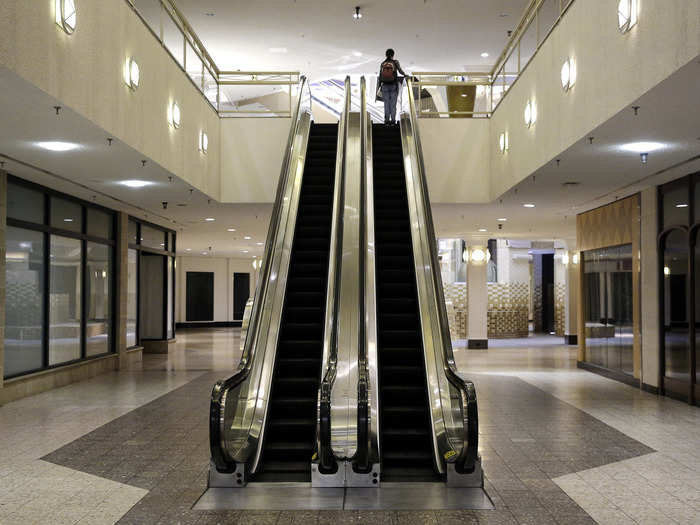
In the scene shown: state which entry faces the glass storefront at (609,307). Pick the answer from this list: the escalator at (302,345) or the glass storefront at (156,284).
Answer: the glass storefront at (156,284)

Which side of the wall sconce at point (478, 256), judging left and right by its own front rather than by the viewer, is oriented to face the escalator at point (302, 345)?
front

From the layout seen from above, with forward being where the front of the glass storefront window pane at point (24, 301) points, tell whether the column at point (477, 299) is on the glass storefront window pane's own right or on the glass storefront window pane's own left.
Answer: on the glass storefront window pane's own left

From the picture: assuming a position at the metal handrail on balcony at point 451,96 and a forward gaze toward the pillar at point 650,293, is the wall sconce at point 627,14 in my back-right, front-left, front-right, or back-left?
front-right

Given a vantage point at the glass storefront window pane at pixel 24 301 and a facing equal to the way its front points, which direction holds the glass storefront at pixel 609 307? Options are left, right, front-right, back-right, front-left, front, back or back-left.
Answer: front-left

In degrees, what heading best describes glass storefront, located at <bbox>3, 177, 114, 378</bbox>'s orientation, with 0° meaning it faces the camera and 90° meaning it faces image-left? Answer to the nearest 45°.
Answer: approximately 315°

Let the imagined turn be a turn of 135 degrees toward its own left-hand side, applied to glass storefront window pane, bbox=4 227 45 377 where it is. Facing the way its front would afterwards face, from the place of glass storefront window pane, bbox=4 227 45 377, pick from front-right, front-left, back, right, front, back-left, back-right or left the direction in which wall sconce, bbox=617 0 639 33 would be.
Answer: back-right

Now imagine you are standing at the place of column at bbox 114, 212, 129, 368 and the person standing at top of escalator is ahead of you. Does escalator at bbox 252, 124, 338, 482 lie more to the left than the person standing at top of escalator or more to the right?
right

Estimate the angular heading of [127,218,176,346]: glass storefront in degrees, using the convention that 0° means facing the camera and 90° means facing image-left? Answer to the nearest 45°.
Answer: approximately 315°

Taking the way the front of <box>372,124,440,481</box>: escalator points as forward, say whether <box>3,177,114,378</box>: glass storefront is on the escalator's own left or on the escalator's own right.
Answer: on the escalator's own right

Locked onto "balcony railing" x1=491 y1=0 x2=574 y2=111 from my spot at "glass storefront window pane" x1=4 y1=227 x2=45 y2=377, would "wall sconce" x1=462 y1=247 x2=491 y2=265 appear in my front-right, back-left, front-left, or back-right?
front-left

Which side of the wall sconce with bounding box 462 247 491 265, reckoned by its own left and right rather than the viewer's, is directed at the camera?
front

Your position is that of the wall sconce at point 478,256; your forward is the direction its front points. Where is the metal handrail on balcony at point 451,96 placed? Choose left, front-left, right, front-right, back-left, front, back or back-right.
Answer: front

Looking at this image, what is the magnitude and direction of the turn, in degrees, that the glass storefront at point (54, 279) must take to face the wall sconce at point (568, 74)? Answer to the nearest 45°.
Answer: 0° — it already faces it

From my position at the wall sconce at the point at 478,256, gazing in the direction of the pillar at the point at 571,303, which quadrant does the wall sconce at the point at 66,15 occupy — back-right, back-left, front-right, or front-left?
back-right

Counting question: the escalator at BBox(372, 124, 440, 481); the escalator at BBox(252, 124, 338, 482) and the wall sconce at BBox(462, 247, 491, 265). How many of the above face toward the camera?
3
